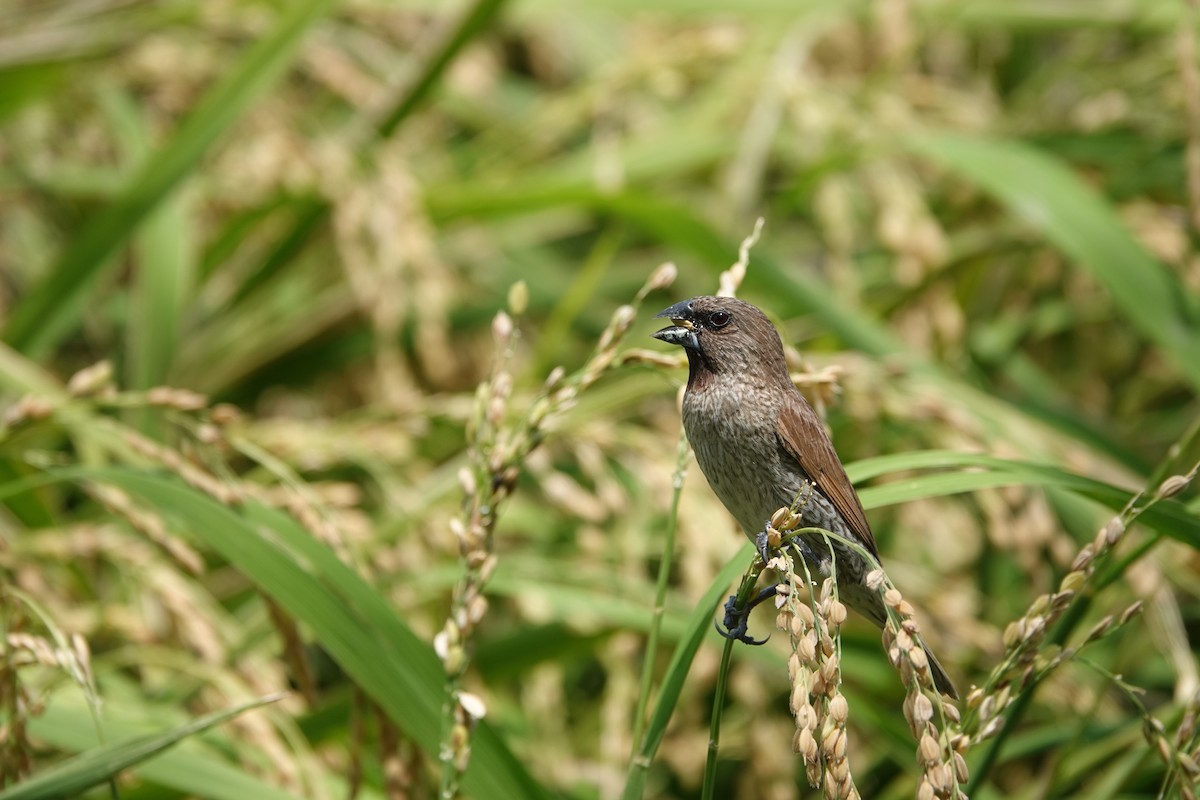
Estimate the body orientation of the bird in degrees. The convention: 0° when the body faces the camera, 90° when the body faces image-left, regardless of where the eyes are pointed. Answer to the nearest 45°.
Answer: approximately 90°
